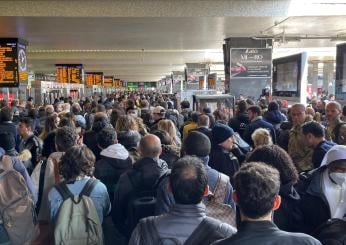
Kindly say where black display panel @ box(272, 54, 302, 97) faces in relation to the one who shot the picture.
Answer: facing the viewer and to the left of the viewer

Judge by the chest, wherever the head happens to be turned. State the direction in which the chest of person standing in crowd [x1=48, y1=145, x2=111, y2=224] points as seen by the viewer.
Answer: away from the camera

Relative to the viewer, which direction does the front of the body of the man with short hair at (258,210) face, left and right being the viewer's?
facing away from the viewer

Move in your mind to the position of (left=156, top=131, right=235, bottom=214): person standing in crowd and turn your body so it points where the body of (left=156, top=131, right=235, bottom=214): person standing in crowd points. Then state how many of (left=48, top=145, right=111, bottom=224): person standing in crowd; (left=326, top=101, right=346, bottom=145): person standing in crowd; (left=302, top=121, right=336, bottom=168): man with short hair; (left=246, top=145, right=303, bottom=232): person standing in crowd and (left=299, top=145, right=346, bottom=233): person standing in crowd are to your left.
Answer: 1

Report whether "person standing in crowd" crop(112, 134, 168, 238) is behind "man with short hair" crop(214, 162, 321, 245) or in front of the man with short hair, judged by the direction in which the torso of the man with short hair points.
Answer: in front

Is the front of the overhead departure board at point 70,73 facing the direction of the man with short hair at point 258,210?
yes

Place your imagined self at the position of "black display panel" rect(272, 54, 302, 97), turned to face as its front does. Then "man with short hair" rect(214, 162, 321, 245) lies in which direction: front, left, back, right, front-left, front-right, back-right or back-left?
front-left

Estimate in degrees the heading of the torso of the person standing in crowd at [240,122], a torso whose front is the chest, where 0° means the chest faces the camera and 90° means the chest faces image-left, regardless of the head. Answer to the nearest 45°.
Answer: approximately 180°

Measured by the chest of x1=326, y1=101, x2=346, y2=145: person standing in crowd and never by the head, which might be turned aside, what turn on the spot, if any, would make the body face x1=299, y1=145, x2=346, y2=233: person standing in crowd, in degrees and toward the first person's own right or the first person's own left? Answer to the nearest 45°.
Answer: approximately 45° to the first person's own left

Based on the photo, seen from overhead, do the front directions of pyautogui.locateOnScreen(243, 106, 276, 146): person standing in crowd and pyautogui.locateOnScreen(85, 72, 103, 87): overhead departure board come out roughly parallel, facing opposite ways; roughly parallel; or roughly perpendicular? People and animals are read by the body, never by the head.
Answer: roughly parallel, facing opposite ways

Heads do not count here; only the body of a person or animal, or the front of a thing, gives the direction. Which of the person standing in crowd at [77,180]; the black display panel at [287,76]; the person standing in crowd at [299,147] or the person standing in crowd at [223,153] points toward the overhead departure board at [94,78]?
the person standing in crowd at [77,180]

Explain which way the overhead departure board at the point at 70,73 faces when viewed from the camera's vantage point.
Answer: facing the viewer

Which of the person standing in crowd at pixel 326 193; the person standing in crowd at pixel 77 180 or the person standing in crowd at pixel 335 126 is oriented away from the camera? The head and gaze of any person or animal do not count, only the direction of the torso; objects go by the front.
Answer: the person standing in crowd at pixel 77 180

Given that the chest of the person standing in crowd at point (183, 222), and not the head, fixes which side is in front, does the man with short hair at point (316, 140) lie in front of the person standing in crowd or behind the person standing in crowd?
in front

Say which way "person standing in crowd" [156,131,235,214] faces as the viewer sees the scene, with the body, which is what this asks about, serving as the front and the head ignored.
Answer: away from the camera

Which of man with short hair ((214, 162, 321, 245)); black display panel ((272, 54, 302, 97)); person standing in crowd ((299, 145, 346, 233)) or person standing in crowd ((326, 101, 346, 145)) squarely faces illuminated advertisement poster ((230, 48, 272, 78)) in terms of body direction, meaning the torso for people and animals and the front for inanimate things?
the man with short hair

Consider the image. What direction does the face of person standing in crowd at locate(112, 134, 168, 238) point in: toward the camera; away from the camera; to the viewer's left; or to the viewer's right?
away from the camera

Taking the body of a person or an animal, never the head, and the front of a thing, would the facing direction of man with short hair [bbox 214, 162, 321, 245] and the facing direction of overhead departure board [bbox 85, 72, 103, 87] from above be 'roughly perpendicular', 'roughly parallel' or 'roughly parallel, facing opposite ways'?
roughly parallel, facing opposite ways
